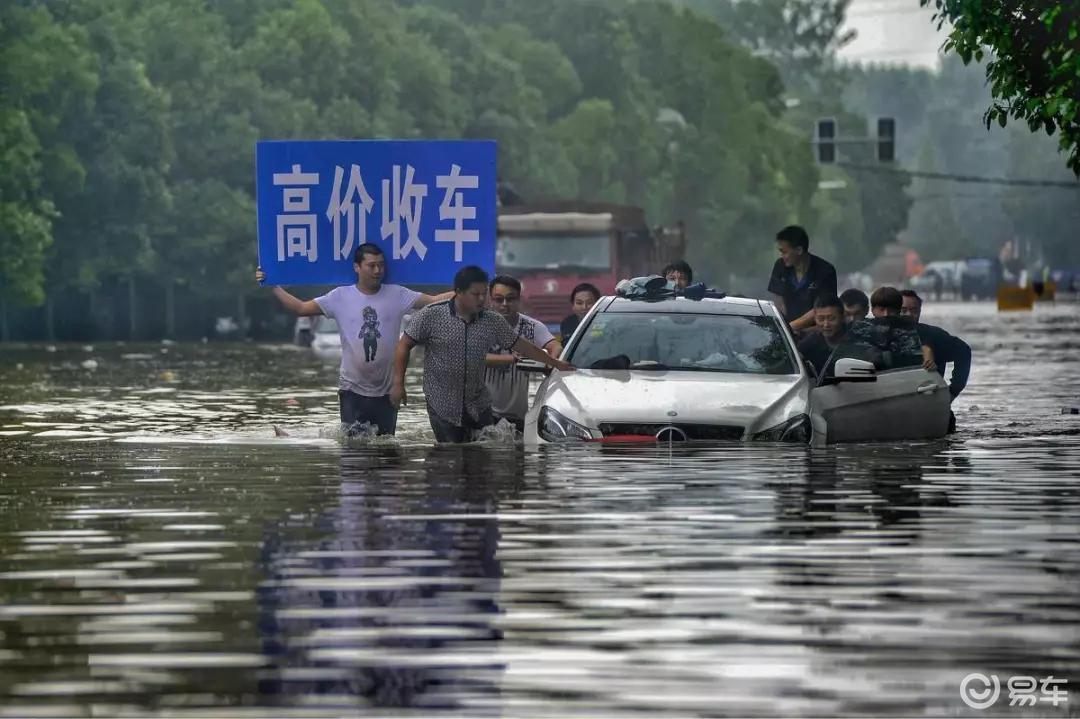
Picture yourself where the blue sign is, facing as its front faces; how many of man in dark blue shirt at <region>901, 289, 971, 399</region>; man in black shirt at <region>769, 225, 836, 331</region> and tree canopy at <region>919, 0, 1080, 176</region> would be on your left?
3

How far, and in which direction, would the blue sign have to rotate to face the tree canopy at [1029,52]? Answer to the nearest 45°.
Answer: approximately 90° to its left

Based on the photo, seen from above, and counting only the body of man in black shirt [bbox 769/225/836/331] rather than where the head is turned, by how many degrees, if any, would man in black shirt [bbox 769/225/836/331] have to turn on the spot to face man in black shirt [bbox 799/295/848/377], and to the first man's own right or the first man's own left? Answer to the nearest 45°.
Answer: approximately 45° to the first man's own left

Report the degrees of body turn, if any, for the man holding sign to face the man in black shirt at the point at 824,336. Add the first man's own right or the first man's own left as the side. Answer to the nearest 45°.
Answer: approximately 90° to the first man's own left

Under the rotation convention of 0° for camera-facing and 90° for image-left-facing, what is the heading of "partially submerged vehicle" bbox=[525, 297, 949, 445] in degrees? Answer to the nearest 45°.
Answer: approximately 0°
